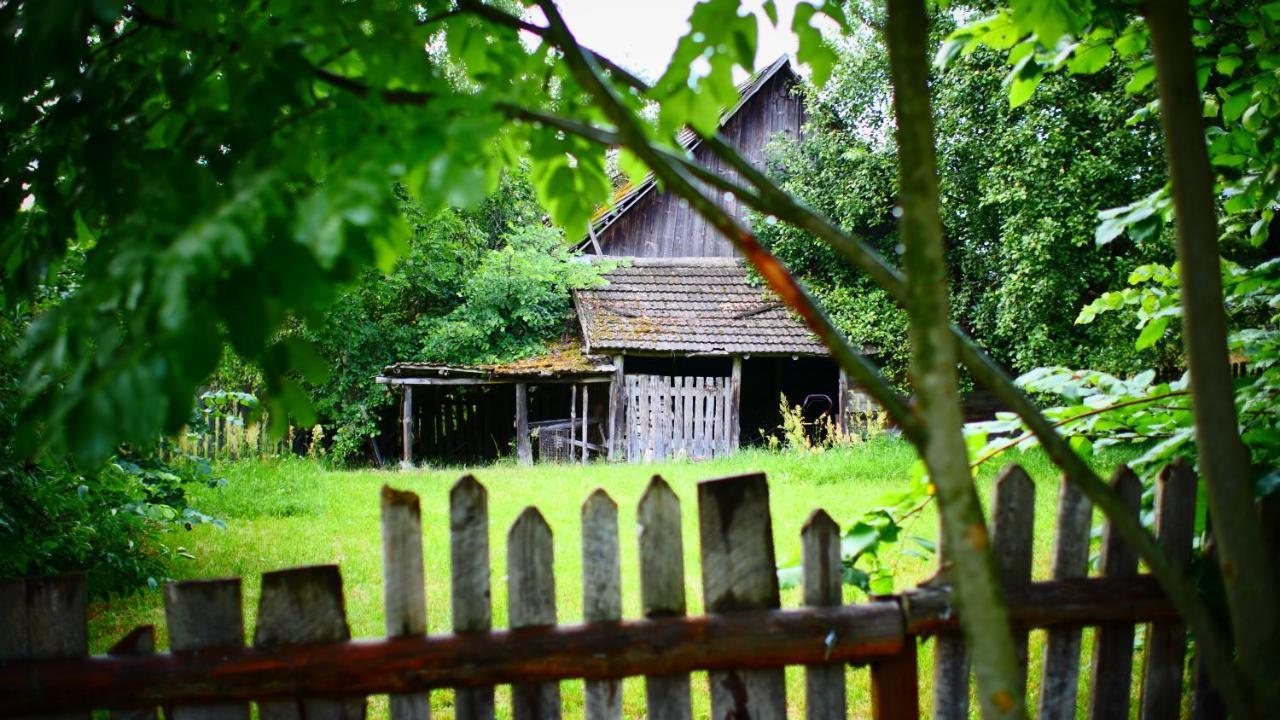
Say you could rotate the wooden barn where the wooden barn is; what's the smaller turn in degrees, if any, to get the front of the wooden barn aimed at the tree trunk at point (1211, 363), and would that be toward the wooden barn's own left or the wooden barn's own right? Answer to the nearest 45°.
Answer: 0° — it already faces it

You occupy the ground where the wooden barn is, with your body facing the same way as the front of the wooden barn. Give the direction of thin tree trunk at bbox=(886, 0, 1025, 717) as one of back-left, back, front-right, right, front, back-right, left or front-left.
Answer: front

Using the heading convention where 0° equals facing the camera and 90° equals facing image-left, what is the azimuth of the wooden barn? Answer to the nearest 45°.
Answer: approximately 0°

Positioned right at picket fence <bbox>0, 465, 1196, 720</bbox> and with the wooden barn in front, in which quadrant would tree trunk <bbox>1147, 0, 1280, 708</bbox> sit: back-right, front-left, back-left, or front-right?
back-right

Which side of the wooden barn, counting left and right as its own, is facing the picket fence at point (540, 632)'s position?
front
